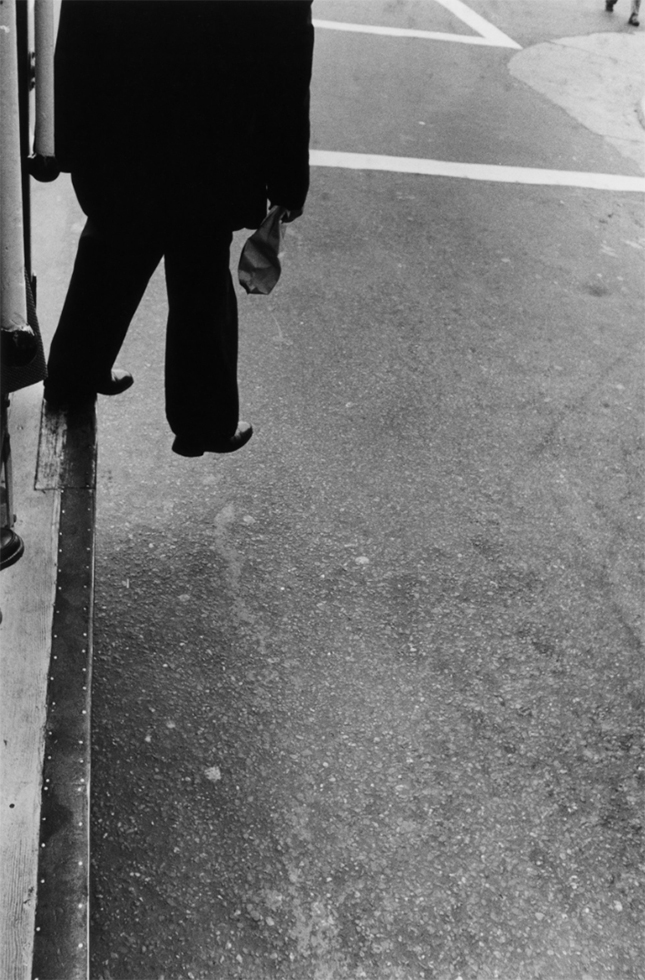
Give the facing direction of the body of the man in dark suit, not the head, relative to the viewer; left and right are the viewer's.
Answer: facing away from the viewer and to the right of the viewer
